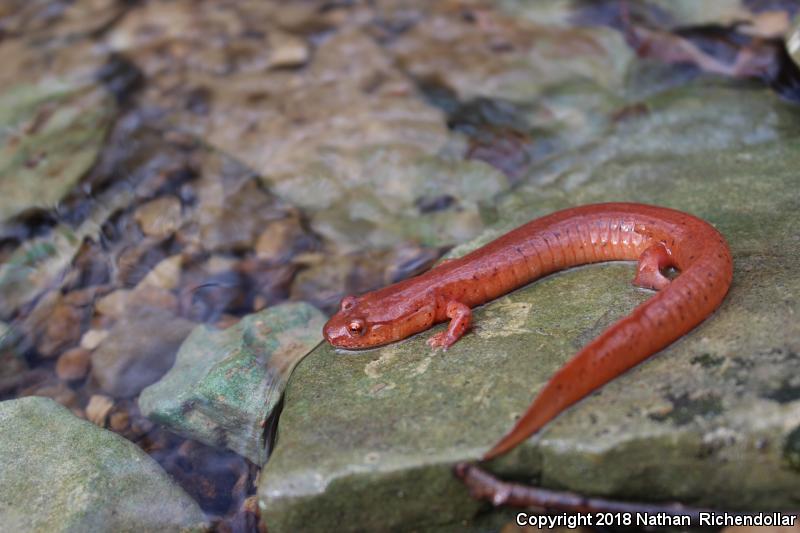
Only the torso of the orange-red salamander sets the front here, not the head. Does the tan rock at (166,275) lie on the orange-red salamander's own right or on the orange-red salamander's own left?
on the orange-red salamander's own right

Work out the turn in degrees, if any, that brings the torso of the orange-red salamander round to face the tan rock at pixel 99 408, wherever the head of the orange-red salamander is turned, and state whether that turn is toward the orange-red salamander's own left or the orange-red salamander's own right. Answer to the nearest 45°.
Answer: approximately 45° to the orange-red salamander's own right

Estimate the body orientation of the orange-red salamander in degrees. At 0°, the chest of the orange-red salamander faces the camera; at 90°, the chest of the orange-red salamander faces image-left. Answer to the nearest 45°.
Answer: approximately 45°

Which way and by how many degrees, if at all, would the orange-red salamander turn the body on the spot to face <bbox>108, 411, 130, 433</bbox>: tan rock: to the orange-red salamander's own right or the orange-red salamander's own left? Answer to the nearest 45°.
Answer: approximately 45° to the orange-red salamander's own right

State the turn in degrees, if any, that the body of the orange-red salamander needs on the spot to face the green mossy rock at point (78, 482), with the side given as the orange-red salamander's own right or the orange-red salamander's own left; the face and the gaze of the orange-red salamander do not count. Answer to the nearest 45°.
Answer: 0° — it already faces it

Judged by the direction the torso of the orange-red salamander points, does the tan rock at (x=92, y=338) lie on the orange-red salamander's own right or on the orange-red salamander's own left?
on the orange-red salamander's own right

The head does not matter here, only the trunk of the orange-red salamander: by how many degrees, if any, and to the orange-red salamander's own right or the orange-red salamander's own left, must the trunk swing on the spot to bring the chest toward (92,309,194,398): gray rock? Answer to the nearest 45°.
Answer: approximately 45° to the orange-red salamander's own right

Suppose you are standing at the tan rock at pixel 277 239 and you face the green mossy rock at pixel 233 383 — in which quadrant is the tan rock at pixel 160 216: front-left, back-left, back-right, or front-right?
back-right

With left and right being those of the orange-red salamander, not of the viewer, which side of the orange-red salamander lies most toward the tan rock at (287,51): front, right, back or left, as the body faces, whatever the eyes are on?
right

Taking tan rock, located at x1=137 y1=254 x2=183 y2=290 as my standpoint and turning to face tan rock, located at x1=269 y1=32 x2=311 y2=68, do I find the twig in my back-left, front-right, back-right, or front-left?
back-right

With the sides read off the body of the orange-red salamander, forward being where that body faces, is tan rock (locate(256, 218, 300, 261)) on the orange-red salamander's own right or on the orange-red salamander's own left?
on the orange-red salamander's own right

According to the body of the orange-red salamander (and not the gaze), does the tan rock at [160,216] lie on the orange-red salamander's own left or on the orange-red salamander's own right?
on the orange-red salamander's own right

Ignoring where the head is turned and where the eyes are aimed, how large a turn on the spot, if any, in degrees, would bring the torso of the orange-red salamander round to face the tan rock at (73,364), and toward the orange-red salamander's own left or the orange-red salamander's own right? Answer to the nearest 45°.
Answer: approximately 45° to the orange-red salamander's own right

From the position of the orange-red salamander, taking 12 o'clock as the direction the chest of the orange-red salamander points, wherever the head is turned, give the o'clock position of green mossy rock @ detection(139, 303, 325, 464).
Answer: The green mossy rock is roughly at 1 o'clock from the orange-red salamander.
